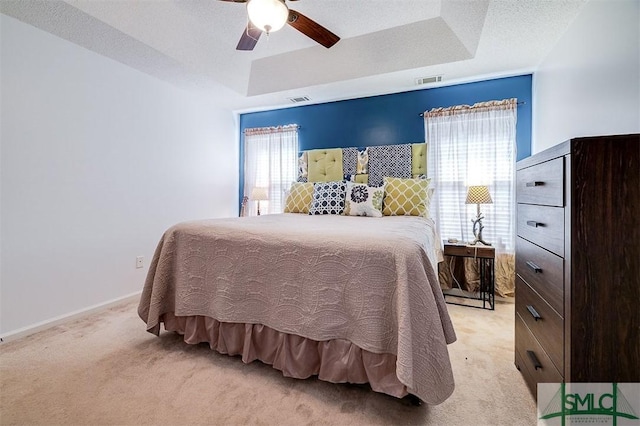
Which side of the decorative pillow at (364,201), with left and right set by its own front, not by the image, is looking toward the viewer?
front

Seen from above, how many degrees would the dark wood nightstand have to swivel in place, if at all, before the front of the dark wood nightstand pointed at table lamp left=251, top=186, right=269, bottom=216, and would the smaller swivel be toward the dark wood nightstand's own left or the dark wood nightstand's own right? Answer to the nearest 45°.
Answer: approximately 90° to the dark wood nightstand's own right

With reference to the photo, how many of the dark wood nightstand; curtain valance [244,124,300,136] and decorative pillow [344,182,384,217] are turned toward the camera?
3

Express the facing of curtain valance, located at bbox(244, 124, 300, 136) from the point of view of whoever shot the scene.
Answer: facing the viewer

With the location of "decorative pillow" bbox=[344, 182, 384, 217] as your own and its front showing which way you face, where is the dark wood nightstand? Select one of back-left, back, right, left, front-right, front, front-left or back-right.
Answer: left

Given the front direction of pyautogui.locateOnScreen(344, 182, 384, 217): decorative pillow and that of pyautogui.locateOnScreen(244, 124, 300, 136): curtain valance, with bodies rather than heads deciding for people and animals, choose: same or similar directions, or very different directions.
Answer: same or similar directions

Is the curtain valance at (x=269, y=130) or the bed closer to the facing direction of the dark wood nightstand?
the bed

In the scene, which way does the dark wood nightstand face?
toward the camera

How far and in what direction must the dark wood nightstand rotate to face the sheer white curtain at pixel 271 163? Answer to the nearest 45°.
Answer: approximately 90° to its right

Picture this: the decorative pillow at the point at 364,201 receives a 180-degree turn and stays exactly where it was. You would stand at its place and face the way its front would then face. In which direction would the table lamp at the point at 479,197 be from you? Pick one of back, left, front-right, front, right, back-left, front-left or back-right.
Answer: right

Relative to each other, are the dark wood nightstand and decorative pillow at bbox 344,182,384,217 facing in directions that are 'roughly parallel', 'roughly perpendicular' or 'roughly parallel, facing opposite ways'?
roughly parallel

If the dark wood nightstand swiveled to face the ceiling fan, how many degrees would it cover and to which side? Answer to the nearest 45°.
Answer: approximately 45° to its right

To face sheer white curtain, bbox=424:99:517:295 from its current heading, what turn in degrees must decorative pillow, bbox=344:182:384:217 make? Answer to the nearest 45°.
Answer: approximately 90° to its left

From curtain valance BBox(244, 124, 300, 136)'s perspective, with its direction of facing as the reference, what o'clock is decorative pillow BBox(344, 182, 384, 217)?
The decorative pillow is roughly at 9 o'clock from the curtain valance.

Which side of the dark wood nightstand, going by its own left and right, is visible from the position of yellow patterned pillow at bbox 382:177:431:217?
right
